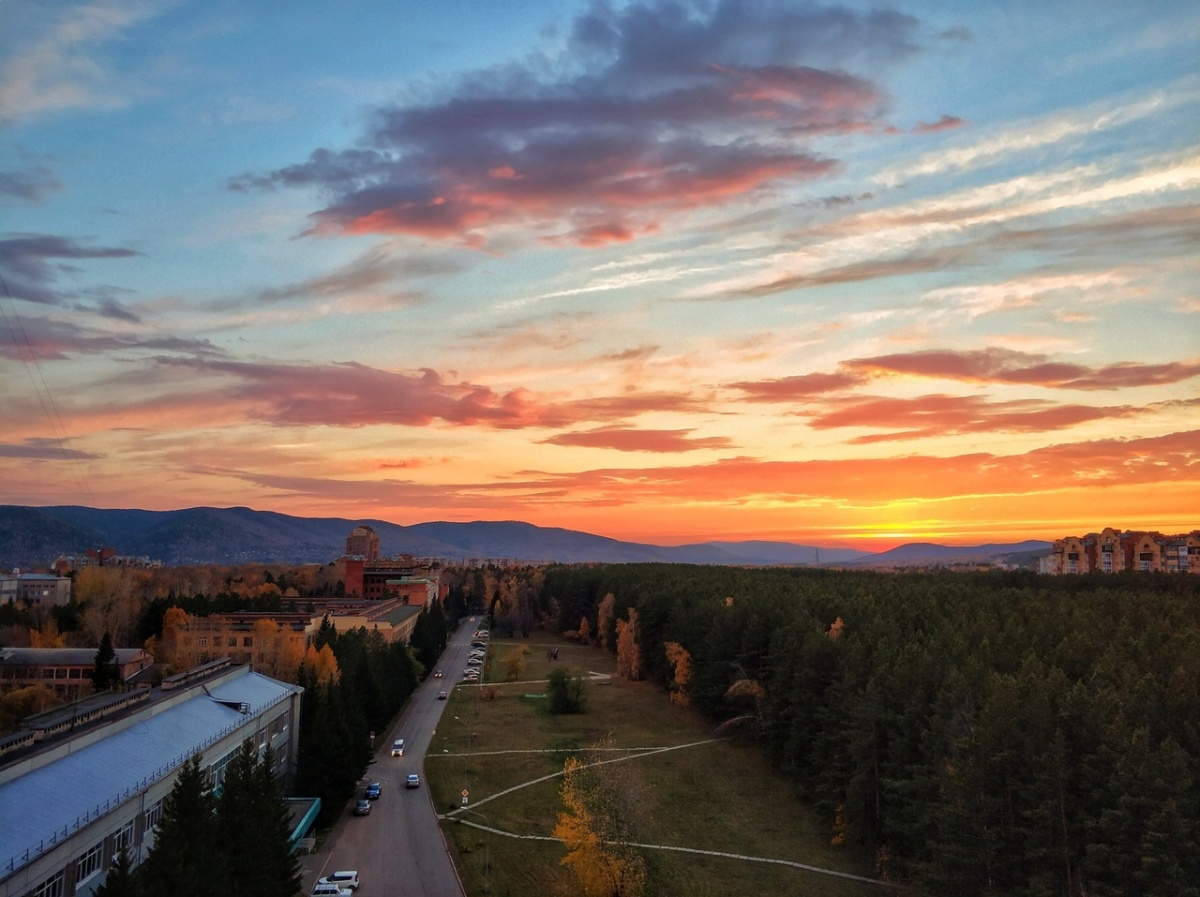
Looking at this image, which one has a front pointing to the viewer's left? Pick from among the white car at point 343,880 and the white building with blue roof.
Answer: the white car

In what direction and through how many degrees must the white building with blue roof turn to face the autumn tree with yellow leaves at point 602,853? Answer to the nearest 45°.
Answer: approximately 45° to its left

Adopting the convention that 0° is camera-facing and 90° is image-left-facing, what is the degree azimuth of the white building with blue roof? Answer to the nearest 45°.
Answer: approximately 315°

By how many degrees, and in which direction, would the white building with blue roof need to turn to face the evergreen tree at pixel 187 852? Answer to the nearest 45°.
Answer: approximately 45° to its right

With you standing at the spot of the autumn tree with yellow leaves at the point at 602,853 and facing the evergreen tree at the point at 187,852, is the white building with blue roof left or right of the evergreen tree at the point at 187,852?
right

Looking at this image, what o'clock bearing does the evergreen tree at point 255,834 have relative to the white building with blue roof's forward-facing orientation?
The evergreen tree is roughly at 12 o'clock from the white building with blue roof.

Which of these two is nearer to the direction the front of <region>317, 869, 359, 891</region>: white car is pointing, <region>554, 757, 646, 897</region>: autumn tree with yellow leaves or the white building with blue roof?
the white building with blue roof

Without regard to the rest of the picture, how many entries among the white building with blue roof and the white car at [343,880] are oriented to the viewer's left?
1

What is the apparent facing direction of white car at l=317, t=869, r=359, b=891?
to the viewer's left
